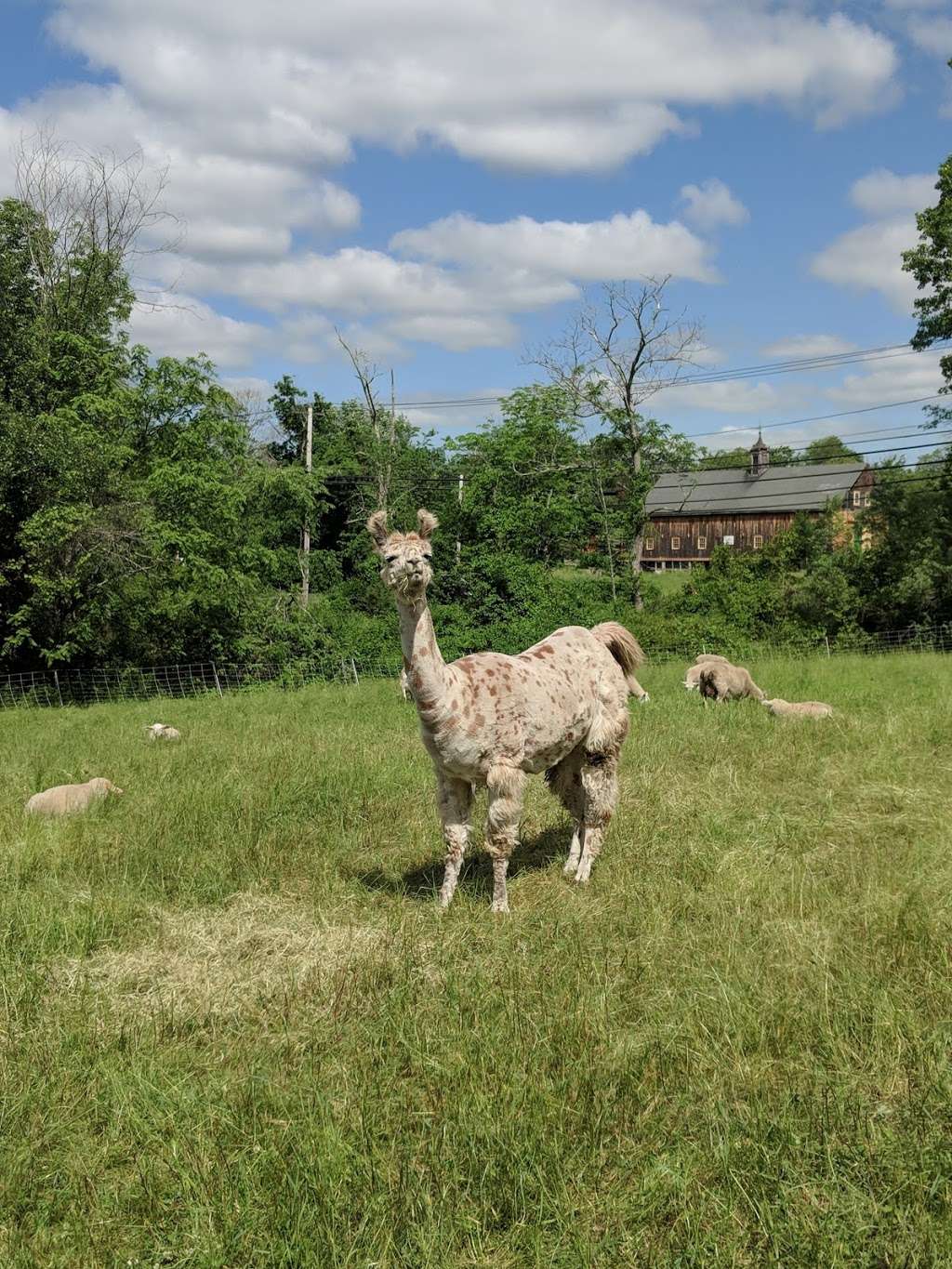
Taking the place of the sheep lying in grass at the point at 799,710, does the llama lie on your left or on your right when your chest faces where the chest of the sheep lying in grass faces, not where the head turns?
on your left

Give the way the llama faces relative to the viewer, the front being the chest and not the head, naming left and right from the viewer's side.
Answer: facing the viewer and to the left of the viewer

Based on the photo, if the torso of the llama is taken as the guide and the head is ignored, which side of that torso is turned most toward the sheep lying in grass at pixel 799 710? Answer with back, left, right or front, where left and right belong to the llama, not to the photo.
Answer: back

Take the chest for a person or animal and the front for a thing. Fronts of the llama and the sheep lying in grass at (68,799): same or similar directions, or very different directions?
very different directions

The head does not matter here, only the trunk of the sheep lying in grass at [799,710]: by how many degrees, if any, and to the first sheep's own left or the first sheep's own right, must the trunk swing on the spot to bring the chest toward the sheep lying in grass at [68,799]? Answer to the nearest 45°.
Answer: approximately 45° to the first sheep's own left

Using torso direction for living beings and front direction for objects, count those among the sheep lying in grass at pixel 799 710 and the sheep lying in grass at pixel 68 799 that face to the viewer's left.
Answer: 1

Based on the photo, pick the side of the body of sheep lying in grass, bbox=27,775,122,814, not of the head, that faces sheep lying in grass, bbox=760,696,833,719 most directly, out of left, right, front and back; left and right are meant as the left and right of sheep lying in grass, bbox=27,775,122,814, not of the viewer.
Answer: front

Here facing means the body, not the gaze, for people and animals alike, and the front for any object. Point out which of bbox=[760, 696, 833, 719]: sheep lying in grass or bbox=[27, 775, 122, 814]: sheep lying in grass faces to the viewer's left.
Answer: bbox=[760, 696, 833, 719]: sheep lying in grass

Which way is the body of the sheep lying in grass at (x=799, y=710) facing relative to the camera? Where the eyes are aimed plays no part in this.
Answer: to the viewer's left

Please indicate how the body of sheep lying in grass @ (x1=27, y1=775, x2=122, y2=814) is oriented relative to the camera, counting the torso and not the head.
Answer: to the viewer's right

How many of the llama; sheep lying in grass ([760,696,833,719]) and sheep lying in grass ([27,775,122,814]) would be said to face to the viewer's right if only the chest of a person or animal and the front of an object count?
1

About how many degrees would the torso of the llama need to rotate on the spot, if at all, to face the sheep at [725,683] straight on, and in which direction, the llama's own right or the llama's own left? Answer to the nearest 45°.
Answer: approximately 135° to the llama's own right

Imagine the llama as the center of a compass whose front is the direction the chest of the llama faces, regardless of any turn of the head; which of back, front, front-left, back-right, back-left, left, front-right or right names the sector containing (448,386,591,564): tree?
back-right
